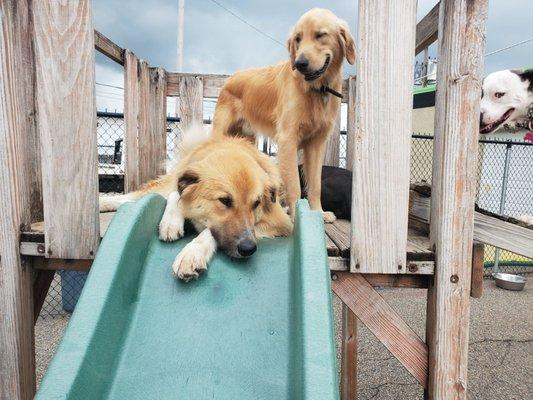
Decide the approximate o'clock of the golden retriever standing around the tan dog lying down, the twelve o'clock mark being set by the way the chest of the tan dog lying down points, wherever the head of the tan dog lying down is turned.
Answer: The golden retriever standing is roughly at 7 o'clock from the tan dog lying down.

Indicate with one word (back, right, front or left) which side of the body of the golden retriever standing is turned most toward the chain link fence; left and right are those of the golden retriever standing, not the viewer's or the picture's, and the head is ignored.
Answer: left

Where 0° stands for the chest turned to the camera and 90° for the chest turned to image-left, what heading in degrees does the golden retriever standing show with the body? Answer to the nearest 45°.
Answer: approximately 315°

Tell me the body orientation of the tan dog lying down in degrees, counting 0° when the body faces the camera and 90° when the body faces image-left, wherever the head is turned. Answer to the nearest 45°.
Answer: approximately 0°

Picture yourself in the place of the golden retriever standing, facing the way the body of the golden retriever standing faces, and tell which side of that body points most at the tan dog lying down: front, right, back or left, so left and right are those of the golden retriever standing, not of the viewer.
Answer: right

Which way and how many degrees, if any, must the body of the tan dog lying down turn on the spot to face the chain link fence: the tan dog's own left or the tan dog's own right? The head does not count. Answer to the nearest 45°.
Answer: approximately 135° to the tan dog's own left
